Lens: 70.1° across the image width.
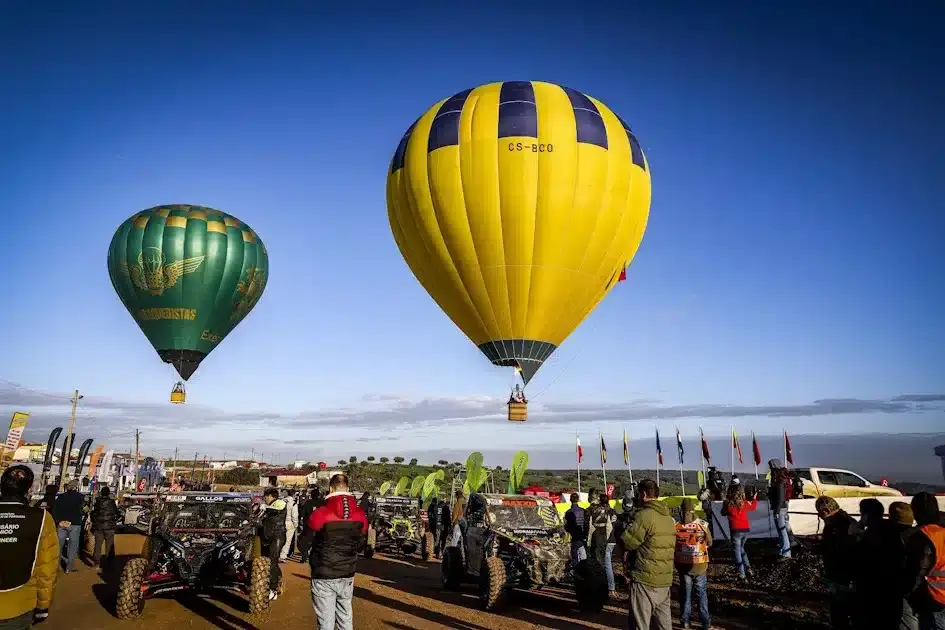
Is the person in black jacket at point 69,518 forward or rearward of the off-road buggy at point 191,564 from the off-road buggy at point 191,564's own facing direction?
rearward

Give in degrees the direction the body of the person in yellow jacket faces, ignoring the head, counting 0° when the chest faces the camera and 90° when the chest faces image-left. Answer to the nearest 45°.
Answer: approximately 180°

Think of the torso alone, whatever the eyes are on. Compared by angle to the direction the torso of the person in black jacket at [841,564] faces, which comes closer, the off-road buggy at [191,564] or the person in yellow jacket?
the off-road buggy

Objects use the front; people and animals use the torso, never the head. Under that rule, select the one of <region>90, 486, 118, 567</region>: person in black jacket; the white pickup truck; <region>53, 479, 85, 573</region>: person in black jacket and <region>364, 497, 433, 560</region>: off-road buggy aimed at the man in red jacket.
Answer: the off-road buggy

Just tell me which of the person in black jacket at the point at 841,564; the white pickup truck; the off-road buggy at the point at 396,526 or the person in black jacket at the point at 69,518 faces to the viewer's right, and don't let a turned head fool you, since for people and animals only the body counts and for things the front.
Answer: the white pickup truck

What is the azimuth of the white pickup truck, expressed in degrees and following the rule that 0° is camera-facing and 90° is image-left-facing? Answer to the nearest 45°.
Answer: approximately 270°

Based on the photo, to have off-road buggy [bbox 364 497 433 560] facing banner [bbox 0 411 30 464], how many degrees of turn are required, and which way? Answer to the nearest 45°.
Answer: approximately 135° to its right

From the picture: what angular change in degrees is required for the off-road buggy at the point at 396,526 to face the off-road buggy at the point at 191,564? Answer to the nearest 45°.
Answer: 0° — it already faces it

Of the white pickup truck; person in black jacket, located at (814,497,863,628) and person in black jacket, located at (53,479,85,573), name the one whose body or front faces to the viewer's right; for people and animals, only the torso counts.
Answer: the white pickup truck
